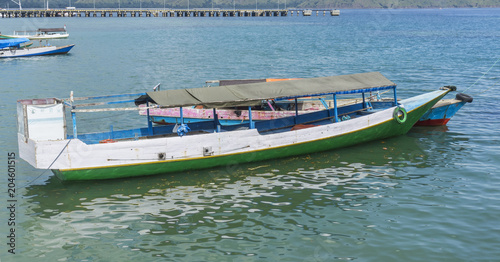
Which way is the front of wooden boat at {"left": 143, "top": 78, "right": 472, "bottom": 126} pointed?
to the viewer's right

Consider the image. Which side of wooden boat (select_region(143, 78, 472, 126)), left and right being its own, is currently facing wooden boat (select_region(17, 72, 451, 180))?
right
